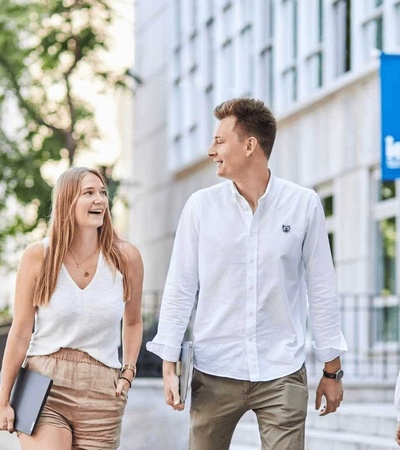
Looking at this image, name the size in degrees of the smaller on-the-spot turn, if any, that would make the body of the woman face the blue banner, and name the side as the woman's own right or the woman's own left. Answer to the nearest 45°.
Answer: approximately 135° to the woman's own left

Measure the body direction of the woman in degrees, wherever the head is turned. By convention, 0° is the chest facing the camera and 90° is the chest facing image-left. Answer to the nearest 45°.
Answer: approximately 0°

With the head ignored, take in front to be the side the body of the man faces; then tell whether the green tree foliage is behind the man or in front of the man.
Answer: behind

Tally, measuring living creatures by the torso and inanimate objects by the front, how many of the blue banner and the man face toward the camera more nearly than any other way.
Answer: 2

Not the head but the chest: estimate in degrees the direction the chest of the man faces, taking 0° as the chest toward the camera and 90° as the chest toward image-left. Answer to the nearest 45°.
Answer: approximately 0°

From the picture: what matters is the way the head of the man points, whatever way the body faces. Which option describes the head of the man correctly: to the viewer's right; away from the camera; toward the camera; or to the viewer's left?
to the viewer's left

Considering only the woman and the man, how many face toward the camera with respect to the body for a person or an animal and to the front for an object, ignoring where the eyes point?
2

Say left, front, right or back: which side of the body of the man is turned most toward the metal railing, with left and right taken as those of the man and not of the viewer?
back

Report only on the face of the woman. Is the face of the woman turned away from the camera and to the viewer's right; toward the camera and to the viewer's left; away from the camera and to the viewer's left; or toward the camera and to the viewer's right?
toward the camera and to the viewer's right
